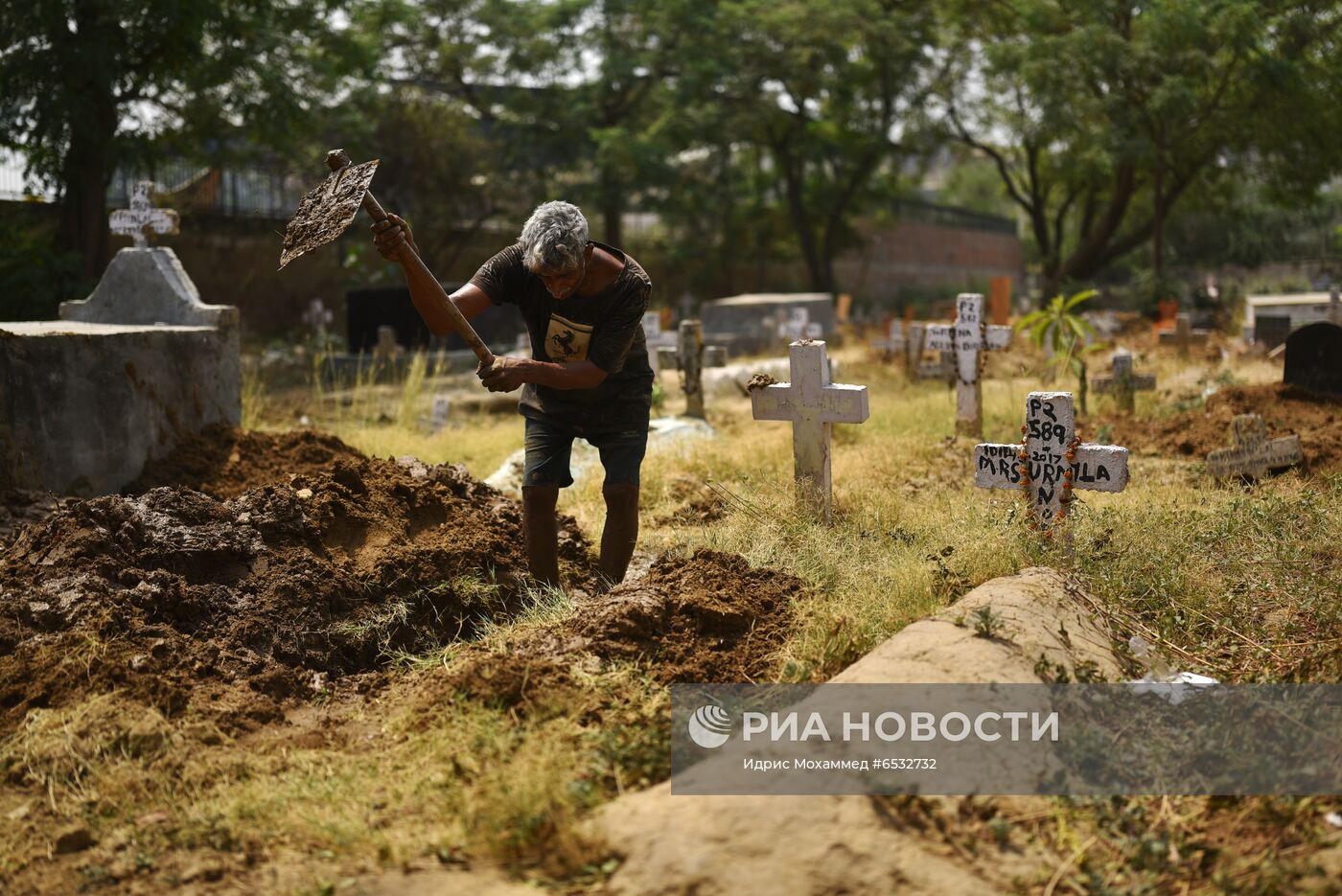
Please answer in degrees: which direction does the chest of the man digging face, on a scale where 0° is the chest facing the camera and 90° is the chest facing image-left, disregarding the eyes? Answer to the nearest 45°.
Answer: approximately 0°

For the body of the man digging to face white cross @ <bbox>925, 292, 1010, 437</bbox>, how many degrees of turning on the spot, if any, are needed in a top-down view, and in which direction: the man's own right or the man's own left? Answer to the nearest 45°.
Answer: approximately 135° to the man's own left

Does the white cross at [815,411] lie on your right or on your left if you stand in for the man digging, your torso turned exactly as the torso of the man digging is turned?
on your left

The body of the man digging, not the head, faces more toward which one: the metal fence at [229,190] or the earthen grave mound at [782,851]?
the earthen grave mound

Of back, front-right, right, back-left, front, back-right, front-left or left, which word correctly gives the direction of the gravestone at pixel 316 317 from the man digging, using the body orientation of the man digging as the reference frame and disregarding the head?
back

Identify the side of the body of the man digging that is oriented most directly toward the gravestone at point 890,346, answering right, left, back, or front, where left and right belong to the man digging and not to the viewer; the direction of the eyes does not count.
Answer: back

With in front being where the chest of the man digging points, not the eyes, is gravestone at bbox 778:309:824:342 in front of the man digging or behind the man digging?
behind

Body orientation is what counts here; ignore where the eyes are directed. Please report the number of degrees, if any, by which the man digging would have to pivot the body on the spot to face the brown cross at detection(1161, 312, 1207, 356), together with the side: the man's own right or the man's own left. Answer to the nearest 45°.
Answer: approximately 135° to the man's own left

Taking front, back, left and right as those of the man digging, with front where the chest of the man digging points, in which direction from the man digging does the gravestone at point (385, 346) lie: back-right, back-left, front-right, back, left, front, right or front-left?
back

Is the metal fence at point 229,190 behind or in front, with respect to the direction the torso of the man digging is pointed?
behind

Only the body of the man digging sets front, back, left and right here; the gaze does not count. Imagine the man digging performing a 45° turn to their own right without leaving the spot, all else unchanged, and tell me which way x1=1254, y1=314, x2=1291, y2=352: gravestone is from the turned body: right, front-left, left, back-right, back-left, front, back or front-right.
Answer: back
